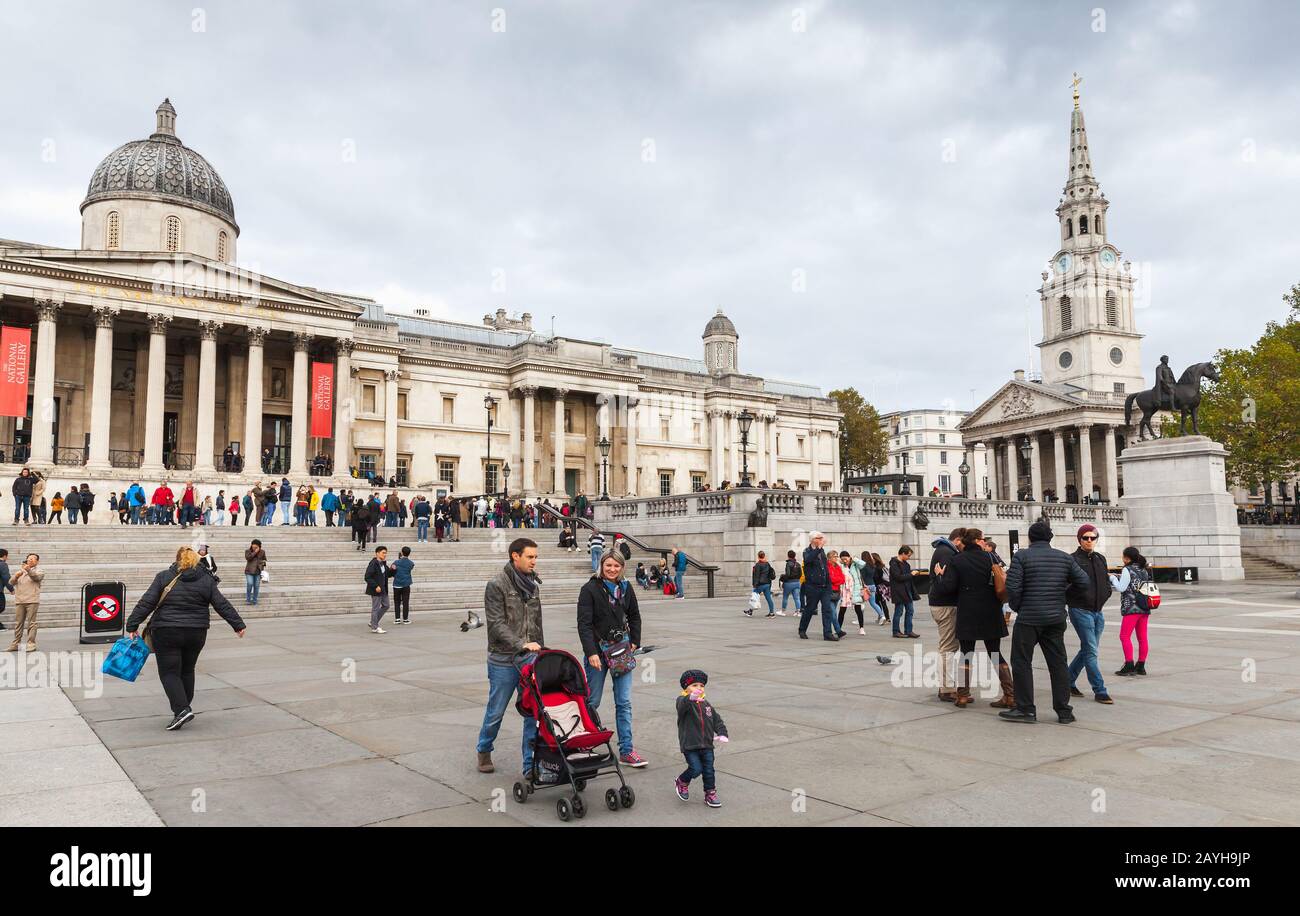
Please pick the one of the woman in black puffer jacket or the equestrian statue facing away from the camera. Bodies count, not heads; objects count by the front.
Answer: the woman in black puffer jacket

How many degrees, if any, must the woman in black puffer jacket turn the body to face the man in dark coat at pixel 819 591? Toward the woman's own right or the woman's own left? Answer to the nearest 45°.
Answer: approximately 90° to the woman's own right

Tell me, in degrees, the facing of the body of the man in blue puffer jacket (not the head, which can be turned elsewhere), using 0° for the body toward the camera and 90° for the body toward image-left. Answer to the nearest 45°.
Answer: approximately 180°

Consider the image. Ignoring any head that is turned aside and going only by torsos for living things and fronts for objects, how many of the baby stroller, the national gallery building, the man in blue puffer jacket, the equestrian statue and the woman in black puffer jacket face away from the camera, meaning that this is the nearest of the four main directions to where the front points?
2

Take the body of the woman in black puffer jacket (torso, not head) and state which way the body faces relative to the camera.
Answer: away from the camera

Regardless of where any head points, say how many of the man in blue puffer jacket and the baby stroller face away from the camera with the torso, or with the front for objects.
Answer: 1

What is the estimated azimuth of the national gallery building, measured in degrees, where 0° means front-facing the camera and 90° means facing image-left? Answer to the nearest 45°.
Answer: approximately 315°

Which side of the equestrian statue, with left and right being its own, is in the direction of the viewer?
right

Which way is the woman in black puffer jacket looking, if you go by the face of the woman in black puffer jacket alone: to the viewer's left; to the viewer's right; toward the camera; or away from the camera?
away from the camera
